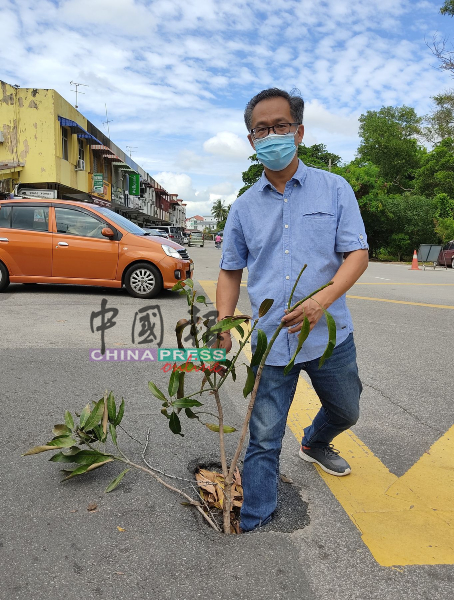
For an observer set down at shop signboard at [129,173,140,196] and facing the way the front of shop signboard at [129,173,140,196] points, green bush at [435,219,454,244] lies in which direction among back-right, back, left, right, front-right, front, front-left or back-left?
front-left

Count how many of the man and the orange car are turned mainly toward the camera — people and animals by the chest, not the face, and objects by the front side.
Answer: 1

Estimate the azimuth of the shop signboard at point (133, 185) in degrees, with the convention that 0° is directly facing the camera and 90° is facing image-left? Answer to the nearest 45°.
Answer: approximately 0°

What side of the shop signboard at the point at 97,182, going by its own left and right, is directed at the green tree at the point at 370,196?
left

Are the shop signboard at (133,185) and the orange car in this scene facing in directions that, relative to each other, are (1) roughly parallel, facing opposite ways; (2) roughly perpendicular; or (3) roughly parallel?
roughly perpendicular

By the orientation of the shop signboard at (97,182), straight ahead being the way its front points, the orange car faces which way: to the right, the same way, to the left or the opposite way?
to the left

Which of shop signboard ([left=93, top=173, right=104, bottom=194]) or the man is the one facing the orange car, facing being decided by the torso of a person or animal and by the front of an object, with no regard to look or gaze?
the shop signboard

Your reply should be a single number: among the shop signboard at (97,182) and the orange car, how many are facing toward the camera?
1

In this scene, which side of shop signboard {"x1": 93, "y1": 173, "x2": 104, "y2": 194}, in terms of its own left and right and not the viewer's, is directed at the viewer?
front

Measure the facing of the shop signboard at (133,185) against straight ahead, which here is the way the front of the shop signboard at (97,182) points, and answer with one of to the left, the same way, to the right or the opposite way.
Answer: the same way

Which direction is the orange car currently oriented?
to the viewer's right

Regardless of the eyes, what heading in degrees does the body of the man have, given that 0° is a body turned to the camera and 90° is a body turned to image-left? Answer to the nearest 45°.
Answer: approximately 0°

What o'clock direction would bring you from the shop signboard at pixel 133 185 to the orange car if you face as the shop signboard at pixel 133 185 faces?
The orange car is roughly at 12 o'clock from the shop signboard.

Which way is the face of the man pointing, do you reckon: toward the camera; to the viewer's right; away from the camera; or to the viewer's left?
toward the camera
